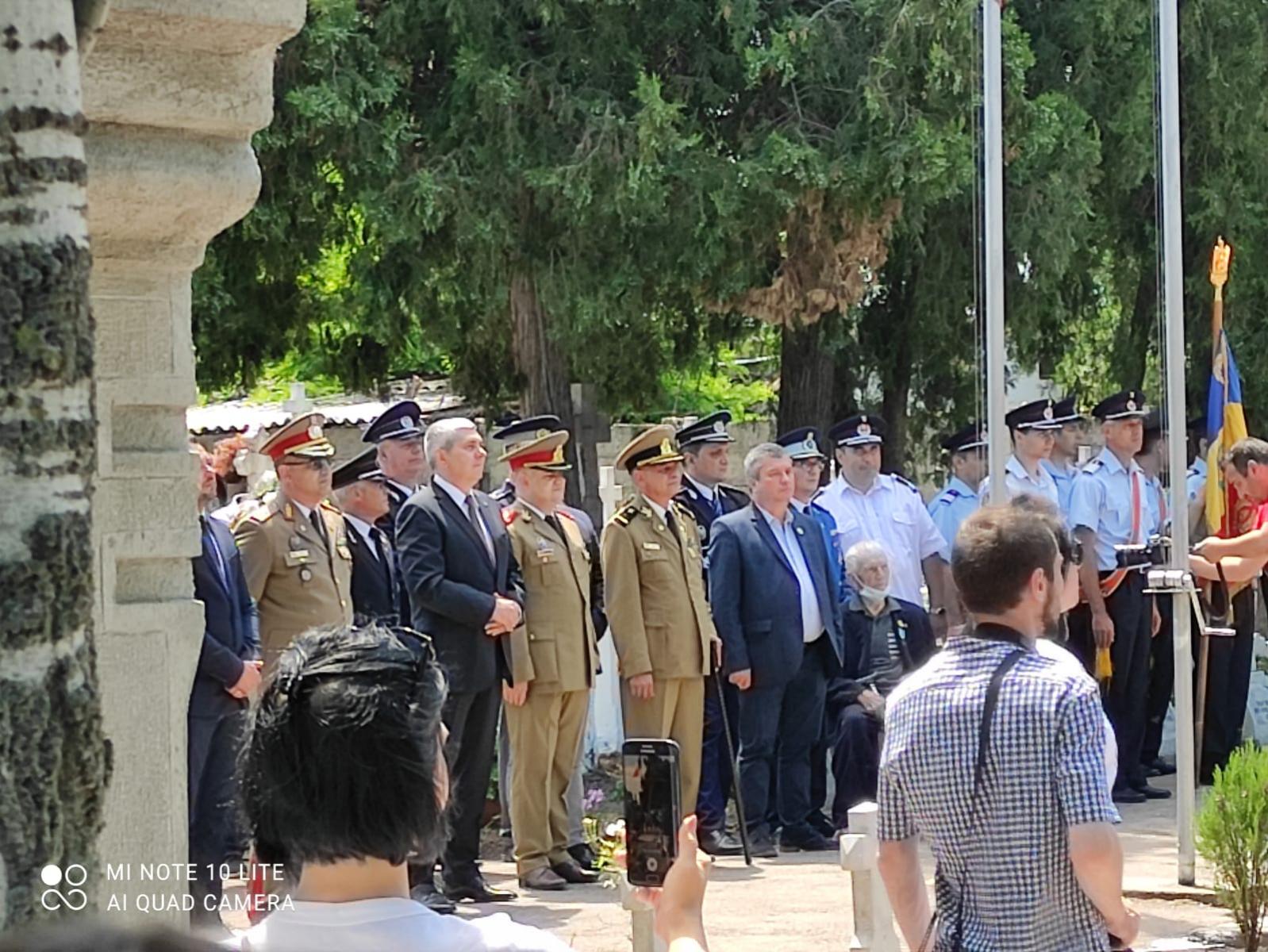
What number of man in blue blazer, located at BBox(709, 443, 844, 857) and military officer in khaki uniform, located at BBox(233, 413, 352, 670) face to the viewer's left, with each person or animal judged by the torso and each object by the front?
0

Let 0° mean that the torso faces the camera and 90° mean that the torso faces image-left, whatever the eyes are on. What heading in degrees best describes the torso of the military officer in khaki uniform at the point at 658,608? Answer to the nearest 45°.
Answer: approximately 315°

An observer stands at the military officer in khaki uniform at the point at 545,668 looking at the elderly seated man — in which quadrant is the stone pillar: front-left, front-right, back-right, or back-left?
back-right

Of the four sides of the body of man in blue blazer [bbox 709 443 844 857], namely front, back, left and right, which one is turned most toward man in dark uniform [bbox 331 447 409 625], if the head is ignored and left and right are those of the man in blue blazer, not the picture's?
right

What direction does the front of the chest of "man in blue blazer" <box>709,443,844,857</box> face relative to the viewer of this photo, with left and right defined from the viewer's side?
facing the viewer and to the right of the viewer

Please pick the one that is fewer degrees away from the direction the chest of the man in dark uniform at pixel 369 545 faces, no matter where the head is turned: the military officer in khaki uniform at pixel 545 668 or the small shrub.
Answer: the small shrub

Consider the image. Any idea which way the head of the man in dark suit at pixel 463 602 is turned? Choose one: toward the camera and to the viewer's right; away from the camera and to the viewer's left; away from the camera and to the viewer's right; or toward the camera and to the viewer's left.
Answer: toward the camera and to the viewer's right

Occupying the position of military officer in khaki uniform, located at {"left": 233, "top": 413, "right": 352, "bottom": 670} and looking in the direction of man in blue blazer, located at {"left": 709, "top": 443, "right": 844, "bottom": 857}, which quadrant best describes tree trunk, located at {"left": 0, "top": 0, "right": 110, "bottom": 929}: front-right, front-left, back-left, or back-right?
back-right

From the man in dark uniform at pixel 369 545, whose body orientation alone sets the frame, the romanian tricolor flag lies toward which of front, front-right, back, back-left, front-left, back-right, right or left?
front-left

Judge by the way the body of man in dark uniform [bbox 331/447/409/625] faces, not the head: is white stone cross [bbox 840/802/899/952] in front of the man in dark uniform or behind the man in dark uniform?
in front

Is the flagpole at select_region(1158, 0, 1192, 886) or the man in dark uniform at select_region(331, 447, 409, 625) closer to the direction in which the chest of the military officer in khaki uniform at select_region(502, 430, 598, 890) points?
the flagpole

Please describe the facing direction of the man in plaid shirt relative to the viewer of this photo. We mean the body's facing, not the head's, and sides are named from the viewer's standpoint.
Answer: facing away from the viewer and to the right of the viewer

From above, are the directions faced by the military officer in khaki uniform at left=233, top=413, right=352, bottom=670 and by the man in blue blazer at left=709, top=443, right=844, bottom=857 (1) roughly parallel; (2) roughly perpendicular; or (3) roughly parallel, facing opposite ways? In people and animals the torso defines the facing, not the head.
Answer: roughly parallel

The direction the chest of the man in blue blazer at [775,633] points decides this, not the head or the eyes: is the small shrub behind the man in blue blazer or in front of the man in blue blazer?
in front

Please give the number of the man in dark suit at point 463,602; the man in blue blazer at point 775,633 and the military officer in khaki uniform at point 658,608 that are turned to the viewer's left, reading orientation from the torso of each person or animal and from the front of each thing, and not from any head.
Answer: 0

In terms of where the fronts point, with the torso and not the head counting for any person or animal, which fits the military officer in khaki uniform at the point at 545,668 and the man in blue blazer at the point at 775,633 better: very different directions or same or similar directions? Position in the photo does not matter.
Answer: same or similar directions
